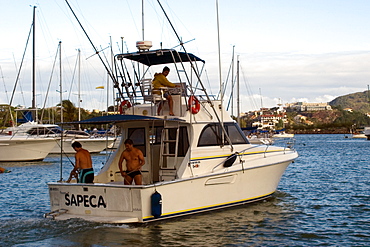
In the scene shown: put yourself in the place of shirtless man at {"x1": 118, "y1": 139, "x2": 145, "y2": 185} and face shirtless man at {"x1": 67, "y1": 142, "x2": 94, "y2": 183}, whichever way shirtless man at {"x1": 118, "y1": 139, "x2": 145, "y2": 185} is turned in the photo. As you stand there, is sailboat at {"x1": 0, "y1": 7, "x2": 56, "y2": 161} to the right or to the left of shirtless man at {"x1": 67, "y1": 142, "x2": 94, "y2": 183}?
right

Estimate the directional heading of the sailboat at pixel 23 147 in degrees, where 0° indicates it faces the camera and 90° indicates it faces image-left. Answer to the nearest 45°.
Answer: approximately 270°

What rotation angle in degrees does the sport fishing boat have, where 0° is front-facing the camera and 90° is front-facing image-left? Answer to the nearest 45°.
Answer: approximately 225°

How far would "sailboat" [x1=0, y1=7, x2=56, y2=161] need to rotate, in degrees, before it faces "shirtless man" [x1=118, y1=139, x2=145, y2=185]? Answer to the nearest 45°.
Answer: approximately 90° to its right

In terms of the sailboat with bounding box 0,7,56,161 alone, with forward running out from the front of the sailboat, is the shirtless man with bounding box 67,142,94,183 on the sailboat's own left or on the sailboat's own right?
on the sailboat's own right

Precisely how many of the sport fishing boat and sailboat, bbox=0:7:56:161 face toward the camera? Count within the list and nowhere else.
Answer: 0

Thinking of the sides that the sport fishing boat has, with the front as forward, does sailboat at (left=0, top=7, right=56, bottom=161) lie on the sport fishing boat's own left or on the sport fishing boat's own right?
on the sport fishing boat's own left
